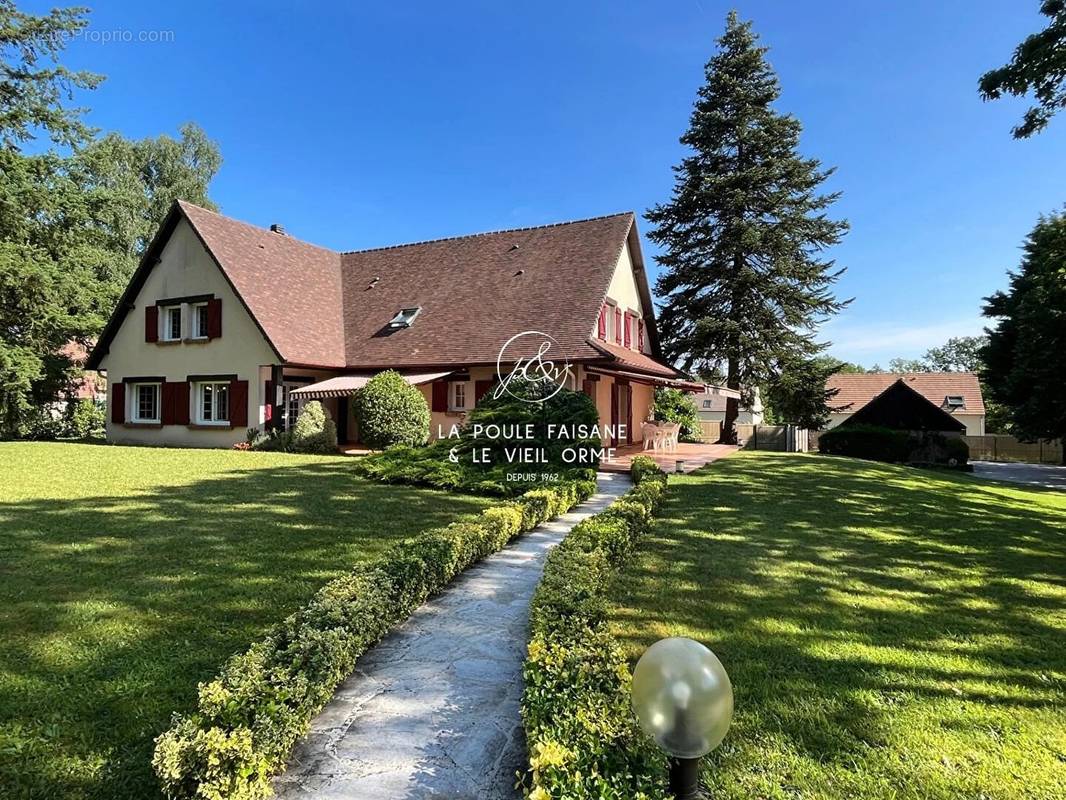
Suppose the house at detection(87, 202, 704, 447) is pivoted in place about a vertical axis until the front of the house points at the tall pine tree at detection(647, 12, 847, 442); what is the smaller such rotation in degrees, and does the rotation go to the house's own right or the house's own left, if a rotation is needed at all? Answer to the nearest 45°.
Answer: approximately 90° to the house's own left

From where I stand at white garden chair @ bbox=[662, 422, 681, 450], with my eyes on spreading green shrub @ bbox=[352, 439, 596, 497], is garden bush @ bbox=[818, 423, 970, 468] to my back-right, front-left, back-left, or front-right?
back-left

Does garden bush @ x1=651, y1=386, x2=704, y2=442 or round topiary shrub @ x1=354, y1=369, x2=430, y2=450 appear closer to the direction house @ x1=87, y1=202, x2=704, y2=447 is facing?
the round topiary shrub

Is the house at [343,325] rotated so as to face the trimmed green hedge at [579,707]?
yes

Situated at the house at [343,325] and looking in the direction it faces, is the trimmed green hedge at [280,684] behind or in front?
in front

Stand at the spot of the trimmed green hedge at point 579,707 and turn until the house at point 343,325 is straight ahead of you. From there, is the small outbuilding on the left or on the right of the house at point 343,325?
right

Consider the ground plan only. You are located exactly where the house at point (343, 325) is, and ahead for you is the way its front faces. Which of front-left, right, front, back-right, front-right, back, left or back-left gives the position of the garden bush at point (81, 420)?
back-right

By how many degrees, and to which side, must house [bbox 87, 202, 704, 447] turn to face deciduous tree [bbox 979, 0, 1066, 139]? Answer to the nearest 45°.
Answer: approximately 45° to its left

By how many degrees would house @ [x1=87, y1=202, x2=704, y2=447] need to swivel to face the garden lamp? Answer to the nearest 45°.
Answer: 0° — it already faces it

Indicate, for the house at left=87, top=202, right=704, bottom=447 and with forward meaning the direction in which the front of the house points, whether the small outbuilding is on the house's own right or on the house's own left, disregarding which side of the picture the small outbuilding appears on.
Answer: on the house's own left

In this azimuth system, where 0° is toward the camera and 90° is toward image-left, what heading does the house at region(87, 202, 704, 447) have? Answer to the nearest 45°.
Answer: approximately 0°

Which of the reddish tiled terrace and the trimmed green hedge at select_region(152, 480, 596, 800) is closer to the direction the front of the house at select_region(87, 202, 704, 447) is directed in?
the trimmed green hedge
